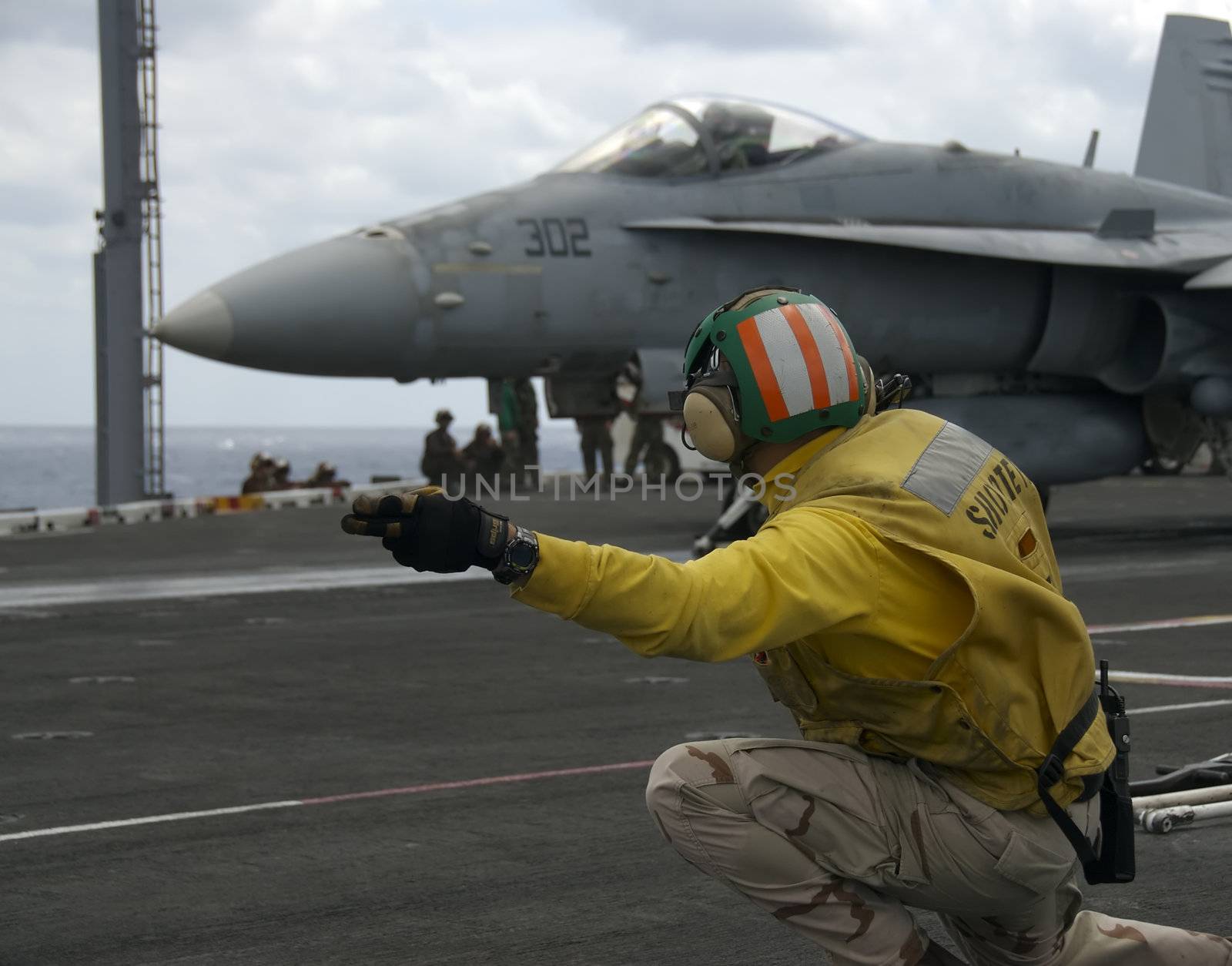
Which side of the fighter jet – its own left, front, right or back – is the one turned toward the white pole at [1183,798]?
left

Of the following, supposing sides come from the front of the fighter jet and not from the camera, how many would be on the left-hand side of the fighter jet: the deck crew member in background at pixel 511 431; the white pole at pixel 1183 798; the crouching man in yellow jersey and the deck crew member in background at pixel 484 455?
2

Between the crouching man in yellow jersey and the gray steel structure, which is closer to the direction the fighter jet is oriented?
the gray steel structure

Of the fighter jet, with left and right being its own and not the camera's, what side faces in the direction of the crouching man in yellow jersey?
left

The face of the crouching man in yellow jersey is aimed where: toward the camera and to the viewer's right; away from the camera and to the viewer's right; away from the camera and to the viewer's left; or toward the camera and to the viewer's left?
away from the camera and to the viewer's left

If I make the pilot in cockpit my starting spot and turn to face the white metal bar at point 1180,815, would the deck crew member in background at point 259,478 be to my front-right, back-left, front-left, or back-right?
back-right

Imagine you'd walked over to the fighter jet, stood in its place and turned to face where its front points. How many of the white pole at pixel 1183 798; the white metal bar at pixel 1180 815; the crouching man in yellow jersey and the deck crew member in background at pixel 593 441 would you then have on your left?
3

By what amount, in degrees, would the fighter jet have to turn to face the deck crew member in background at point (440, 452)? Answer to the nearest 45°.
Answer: approximately 45° to its right

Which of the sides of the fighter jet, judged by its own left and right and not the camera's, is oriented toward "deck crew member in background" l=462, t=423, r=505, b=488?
right

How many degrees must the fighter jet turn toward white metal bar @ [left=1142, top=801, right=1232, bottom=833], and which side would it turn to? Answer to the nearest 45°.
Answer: approximately 90° to its left

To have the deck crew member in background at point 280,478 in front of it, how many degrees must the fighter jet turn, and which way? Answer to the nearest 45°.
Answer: approximately 45° to its right

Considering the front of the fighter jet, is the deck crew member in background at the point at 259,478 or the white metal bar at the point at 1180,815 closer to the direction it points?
the deck crew member in background

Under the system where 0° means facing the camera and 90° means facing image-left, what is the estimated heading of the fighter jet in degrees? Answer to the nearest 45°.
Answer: approximately 90°

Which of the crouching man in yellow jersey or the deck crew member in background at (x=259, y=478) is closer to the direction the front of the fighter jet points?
the deck crew member in background
